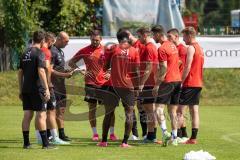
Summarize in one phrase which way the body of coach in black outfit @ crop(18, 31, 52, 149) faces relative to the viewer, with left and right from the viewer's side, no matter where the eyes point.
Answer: facing away from the viewer and to the right of the viewer

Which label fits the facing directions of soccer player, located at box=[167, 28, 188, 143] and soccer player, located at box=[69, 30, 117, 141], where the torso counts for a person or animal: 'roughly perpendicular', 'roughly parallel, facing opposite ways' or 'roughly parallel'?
roughly perpendicular

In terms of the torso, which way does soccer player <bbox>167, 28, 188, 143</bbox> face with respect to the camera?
to the viewer's left

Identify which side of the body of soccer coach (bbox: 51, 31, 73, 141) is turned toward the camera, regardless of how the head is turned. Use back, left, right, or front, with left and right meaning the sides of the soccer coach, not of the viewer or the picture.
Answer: right

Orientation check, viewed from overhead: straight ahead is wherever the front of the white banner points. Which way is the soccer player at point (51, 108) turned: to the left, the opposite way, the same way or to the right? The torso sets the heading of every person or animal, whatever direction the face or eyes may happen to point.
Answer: to the left

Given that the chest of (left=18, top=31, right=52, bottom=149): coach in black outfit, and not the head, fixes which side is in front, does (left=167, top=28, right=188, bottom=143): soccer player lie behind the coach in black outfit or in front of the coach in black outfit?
in front

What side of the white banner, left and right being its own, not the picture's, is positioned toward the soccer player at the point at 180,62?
front

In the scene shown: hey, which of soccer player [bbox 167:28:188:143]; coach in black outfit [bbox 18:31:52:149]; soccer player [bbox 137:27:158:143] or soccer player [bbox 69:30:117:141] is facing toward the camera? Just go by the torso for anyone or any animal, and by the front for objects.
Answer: soccer player [bbox 69:30:117:141]

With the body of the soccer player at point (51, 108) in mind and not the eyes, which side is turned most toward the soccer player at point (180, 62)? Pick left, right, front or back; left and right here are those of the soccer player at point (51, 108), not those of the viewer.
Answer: front
